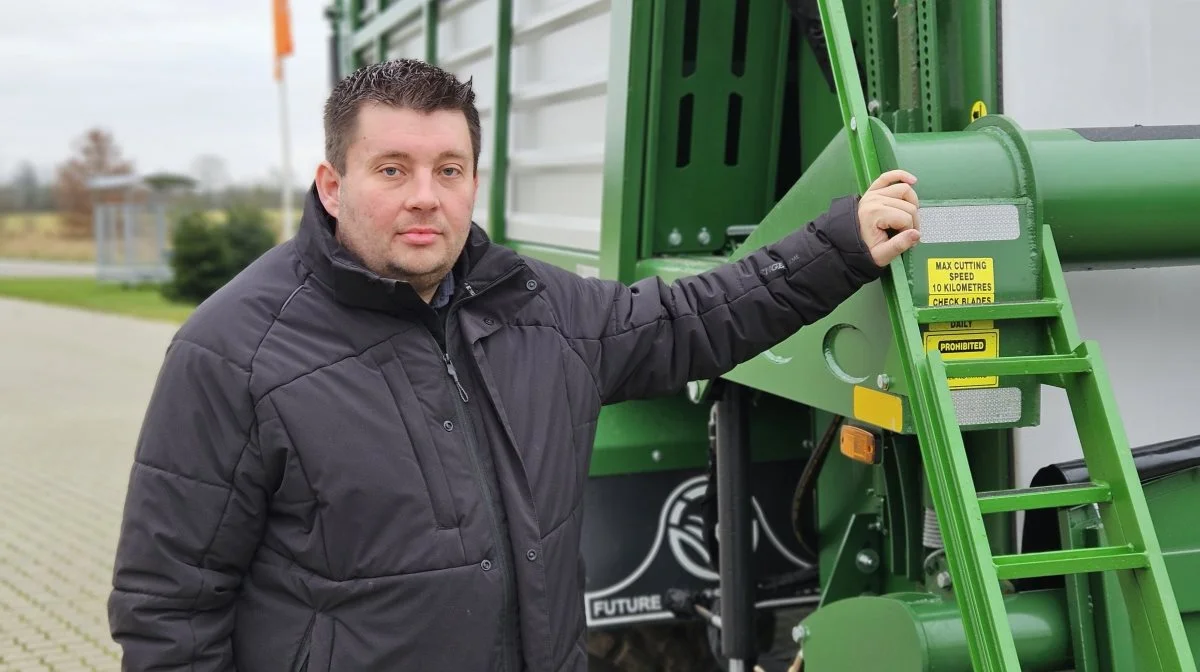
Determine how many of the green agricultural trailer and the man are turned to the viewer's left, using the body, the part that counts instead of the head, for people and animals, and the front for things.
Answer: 0

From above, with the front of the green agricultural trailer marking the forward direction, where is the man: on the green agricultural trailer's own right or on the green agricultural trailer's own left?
on the green agricultural trailer's own right

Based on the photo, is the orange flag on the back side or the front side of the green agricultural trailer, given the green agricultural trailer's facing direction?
on the back side

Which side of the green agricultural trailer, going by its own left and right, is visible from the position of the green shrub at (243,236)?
back

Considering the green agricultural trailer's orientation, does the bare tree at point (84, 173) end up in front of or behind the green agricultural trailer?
behind

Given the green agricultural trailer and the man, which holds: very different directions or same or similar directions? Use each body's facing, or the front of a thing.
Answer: same or similar directions

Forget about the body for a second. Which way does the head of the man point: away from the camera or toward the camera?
toward the camera

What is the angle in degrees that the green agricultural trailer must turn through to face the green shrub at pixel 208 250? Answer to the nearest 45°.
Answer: approximately 180°
